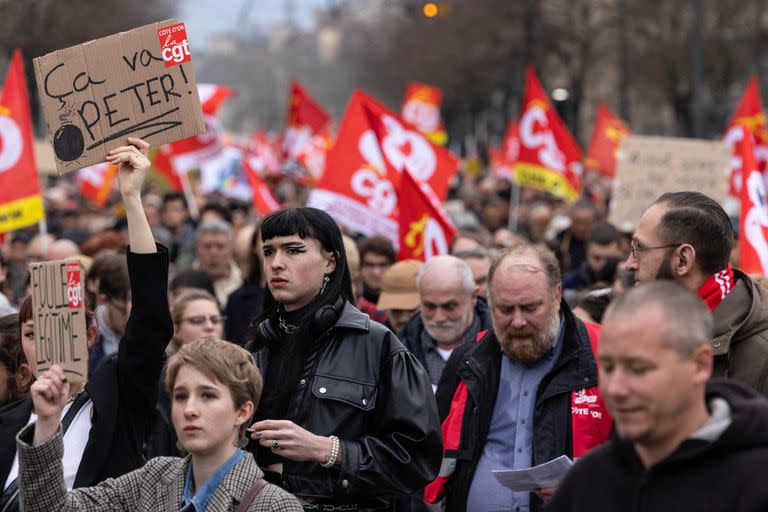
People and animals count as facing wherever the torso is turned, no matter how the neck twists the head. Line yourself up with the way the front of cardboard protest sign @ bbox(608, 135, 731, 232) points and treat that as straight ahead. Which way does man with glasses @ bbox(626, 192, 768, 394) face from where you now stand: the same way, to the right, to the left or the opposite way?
to the right

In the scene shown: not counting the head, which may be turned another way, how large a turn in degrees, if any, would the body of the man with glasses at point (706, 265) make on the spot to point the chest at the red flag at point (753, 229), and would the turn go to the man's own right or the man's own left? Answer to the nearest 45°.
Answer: approximately 90° to the man's own right

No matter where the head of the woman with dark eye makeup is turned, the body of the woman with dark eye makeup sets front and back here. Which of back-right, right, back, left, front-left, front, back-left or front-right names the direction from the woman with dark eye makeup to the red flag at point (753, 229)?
back

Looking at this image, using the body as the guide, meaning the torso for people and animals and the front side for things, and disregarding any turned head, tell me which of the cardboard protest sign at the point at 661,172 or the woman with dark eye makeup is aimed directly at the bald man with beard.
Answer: the cardboard protest sign

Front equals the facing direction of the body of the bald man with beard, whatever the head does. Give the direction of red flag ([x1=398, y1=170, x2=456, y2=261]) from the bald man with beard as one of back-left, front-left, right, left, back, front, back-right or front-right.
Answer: back

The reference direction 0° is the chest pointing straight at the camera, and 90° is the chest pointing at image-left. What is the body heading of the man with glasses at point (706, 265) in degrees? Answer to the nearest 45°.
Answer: approximately 90°

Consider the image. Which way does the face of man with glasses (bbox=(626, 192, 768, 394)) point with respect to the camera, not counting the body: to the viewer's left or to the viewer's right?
to the viewer's left

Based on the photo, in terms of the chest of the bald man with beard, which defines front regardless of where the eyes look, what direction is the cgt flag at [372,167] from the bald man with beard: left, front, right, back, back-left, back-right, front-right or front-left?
back

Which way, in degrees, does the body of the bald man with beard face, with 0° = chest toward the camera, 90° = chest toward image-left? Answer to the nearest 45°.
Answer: approximately 0°

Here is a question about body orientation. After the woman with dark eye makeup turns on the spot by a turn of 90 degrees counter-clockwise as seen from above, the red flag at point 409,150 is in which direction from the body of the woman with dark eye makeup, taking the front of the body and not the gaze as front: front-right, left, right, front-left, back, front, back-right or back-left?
back-left

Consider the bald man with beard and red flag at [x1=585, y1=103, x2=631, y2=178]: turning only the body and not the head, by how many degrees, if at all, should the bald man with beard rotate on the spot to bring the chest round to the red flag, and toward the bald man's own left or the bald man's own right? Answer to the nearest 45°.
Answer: approximately 180°

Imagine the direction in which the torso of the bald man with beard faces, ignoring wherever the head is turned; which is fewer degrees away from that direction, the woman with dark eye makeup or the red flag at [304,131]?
the woman with dark eye makeup
